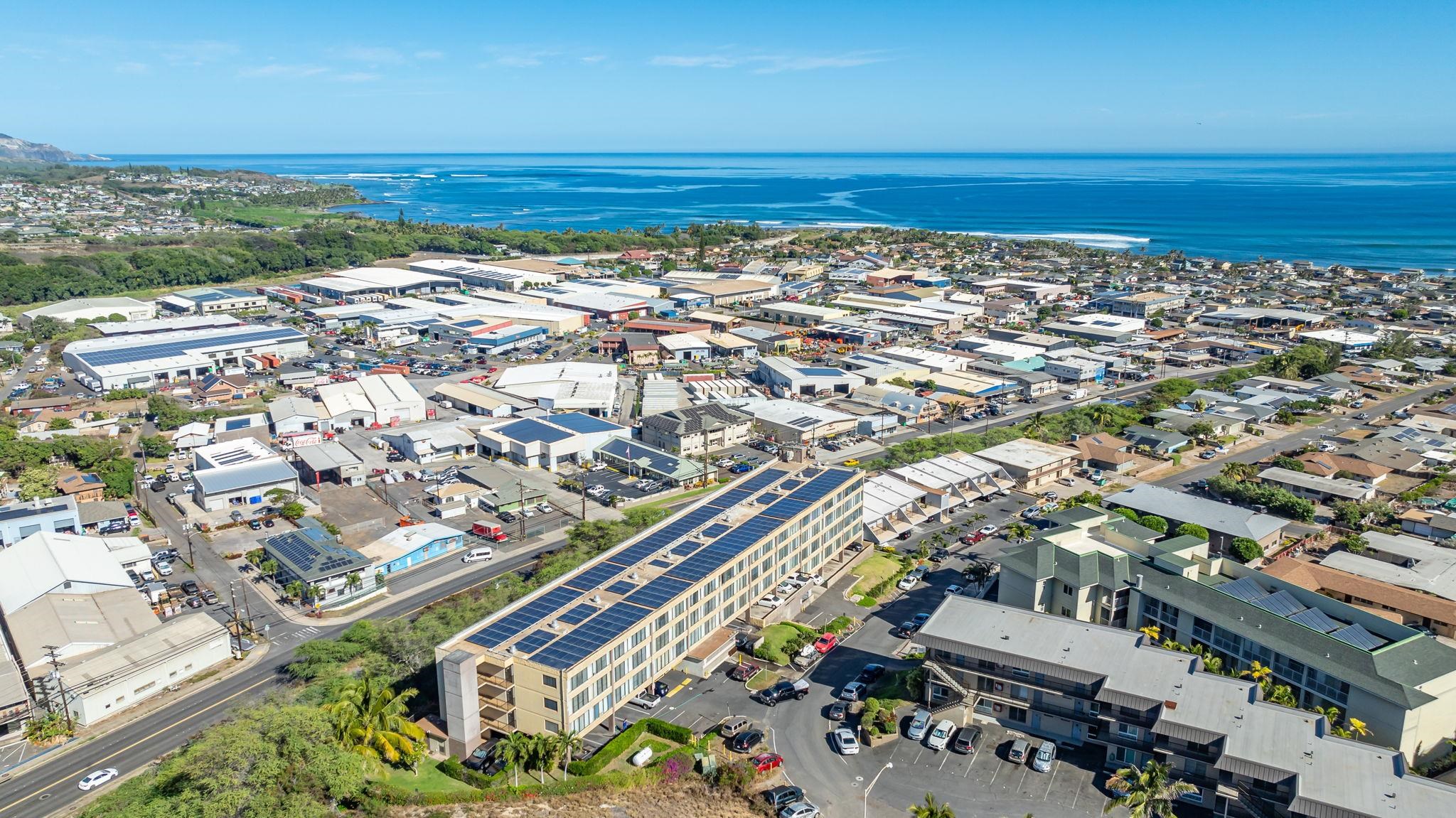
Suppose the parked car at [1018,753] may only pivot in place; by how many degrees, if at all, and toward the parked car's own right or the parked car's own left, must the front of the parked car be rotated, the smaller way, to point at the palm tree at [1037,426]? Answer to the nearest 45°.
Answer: approximately 45° to the parked car's own left

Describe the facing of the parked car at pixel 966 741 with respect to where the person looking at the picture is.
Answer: facing away from the viewer and to the right of the viewer

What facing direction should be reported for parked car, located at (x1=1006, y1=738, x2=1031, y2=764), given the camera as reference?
facing away from the viewer and to the right of the viewer

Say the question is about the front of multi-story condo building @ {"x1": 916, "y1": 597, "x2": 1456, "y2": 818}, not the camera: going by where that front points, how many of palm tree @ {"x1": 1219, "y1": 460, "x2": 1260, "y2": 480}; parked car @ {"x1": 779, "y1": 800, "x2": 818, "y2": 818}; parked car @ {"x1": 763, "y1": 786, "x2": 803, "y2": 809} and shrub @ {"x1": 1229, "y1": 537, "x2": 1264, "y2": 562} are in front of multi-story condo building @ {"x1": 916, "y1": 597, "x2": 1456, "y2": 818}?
2

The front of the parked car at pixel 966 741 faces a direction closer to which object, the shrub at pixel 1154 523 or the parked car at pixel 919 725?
the shrub

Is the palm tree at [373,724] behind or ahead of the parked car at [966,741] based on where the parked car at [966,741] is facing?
behind

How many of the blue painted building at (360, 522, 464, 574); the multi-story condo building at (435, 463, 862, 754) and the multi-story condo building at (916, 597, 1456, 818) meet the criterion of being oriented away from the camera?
0

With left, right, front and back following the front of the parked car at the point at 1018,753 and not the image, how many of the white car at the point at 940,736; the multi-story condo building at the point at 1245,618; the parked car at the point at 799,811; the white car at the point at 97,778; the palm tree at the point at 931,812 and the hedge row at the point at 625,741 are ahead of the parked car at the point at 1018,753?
1

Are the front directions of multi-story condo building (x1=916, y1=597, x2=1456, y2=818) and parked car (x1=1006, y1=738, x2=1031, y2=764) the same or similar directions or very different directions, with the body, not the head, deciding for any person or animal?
very different directions

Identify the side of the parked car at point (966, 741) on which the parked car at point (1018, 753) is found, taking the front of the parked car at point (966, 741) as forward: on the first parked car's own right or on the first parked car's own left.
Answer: on the first parked car's own right

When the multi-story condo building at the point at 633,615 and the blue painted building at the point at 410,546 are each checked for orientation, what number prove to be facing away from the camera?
0

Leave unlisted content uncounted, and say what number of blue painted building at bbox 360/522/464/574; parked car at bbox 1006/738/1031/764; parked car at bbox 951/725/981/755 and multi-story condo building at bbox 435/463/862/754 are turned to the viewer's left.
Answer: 0

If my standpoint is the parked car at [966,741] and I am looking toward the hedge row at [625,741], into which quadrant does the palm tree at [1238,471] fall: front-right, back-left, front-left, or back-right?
back-right

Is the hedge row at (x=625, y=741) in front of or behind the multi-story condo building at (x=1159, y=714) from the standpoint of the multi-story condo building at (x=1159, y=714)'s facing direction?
in front

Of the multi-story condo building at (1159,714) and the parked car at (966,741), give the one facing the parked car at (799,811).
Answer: the multi-story condo building
